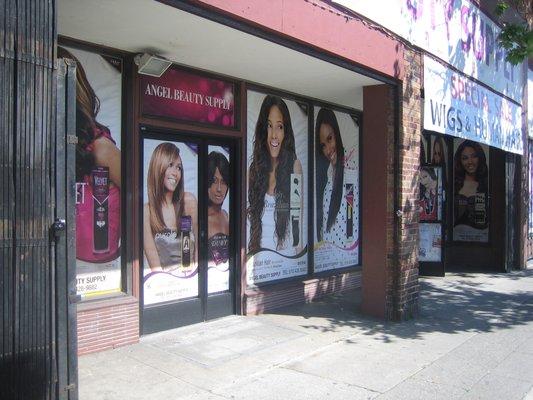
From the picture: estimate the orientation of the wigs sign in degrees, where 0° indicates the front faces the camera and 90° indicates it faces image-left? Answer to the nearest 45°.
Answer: approximately 315°

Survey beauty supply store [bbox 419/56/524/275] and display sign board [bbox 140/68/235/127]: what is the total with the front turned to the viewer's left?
0

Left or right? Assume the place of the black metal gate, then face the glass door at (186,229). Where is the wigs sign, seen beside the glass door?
right

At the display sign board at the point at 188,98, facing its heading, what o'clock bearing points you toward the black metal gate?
The black metal gate is roughly at 2 o'clock from the display sign board.

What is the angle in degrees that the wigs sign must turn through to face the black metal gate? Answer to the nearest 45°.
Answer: approximately 45° to its right

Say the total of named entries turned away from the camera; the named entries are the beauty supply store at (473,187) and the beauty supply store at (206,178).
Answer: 0

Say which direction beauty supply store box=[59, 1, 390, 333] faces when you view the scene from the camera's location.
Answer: facing the viewer and to the right of the viewer

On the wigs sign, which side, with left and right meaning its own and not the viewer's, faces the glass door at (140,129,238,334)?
right

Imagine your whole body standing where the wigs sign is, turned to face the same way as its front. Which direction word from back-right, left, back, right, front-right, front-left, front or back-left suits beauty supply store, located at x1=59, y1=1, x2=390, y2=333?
right

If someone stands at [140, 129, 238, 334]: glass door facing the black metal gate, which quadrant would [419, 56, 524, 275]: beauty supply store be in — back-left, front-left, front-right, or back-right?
back-left

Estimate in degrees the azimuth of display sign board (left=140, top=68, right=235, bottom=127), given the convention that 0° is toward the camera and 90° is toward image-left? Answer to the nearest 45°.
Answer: approximately 315°

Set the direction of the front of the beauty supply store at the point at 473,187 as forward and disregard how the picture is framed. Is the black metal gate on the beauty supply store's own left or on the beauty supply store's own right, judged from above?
on the beauty supply store's own right
